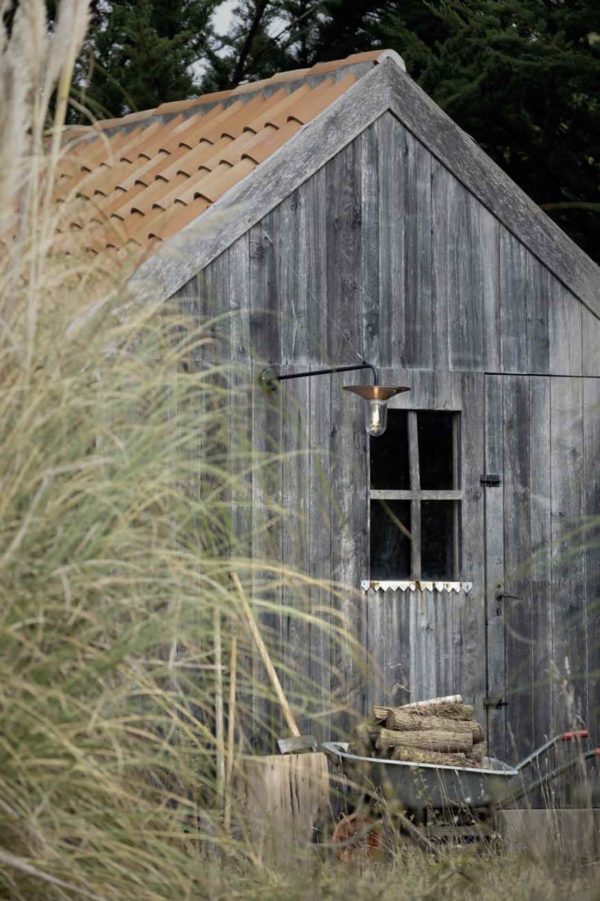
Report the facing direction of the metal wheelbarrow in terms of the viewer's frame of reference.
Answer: facing to the left of the viewer

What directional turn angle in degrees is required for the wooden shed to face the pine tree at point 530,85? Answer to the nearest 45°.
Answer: approximately 135° to its left

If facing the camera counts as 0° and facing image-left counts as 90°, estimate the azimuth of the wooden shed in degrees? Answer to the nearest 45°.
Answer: approximately 315°

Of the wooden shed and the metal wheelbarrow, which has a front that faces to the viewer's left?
the metal wheelbarrow

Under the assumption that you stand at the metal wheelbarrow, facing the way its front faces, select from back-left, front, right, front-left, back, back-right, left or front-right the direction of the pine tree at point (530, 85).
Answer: right

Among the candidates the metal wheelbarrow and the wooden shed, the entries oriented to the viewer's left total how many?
1

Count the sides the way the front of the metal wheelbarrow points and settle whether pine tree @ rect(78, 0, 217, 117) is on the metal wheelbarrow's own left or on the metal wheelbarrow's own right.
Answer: on the metal wheelbarrow's own right
